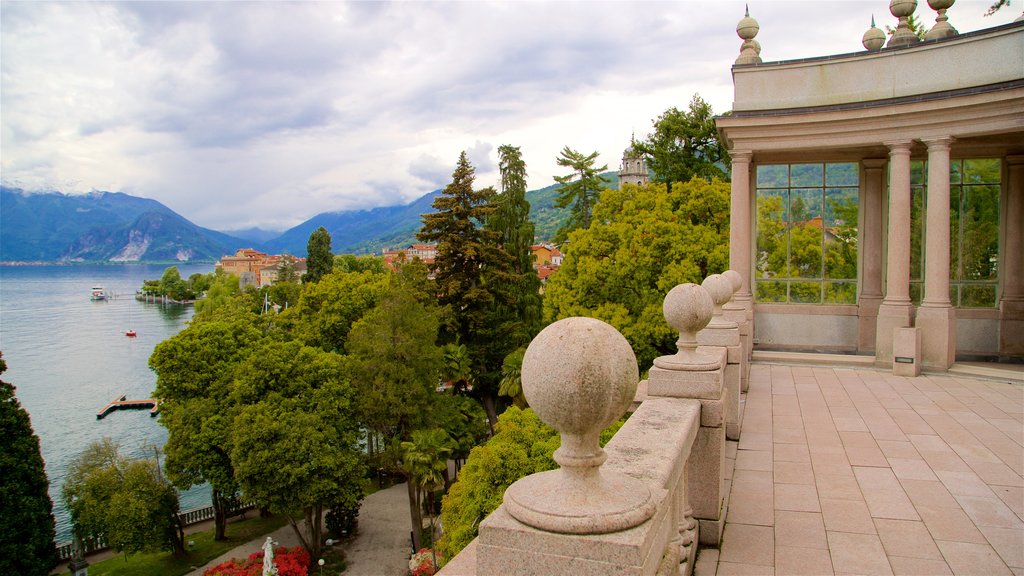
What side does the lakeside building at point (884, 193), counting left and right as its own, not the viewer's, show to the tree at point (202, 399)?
right

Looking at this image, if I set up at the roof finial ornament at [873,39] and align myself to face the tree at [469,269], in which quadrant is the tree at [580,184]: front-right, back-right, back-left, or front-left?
front-right

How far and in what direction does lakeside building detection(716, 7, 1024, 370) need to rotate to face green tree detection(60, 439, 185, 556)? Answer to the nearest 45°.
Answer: approximately 90° to its right

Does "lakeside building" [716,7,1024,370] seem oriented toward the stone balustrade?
yes

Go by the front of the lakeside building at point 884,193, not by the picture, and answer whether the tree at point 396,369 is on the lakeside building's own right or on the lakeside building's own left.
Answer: on the lakeside building's own right

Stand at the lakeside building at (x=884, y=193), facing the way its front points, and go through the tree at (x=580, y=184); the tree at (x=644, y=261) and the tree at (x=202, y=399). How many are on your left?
0

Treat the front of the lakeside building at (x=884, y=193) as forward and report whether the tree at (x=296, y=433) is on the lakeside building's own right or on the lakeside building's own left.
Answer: on the lakeside building's own right

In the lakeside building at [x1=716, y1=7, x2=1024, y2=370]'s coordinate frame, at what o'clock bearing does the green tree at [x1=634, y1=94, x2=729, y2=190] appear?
The green tree is roughly at 5 o'clock from the lakeside building.

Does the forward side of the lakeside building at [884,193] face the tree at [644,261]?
no

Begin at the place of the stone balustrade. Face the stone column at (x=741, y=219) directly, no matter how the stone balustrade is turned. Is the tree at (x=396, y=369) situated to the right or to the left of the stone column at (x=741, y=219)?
left

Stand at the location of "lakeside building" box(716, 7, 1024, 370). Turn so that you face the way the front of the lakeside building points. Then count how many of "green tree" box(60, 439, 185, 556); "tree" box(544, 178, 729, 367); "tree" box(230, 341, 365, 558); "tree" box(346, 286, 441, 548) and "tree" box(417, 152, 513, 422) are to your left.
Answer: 0

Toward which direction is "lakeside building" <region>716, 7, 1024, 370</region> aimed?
toward the camera

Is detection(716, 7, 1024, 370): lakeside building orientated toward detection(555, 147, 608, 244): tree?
no

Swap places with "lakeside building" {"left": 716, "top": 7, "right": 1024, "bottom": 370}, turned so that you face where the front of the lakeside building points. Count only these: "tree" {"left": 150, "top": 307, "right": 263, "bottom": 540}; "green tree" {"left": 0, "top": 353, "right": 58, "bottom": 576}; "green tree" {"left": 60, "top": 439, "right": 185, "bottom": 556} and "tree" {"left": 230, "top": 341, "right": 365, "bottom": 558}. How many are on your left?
0

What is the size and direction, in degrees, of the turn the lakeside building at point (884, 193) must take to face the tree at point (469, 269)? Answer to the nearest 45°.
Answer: approximately 135° to its right
